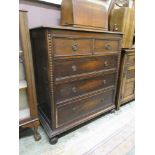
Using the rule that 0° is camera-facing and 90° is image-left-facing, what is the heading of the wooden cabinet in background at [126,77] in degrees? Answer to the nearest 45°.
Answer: approximately 315°

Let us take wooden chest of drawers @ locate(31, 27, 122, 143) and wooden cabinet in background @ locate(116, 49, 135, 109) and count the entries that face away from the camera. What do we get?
0

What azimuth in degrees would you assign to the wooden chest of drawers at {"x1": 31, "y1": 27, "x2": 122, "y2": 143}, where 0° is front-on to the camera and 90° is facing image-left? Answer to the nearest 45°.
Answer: approximately 315°

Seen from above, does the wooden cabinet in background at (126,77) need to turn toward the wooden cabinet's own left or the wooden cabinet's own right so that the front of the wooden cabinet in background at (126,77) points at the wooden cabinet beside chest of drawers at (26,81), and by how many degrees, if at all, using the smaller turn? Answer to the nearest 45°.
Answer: approximately 90° to the wooden cabinet's own right

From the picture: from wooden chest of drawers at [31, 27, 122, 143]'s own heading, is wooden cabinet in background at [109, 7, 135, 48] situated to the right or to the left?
on its left

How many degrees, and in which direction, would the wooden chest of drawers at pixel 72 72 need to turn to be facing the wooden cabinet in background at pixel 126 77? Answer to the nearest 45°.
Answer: approximately 90° to its left
